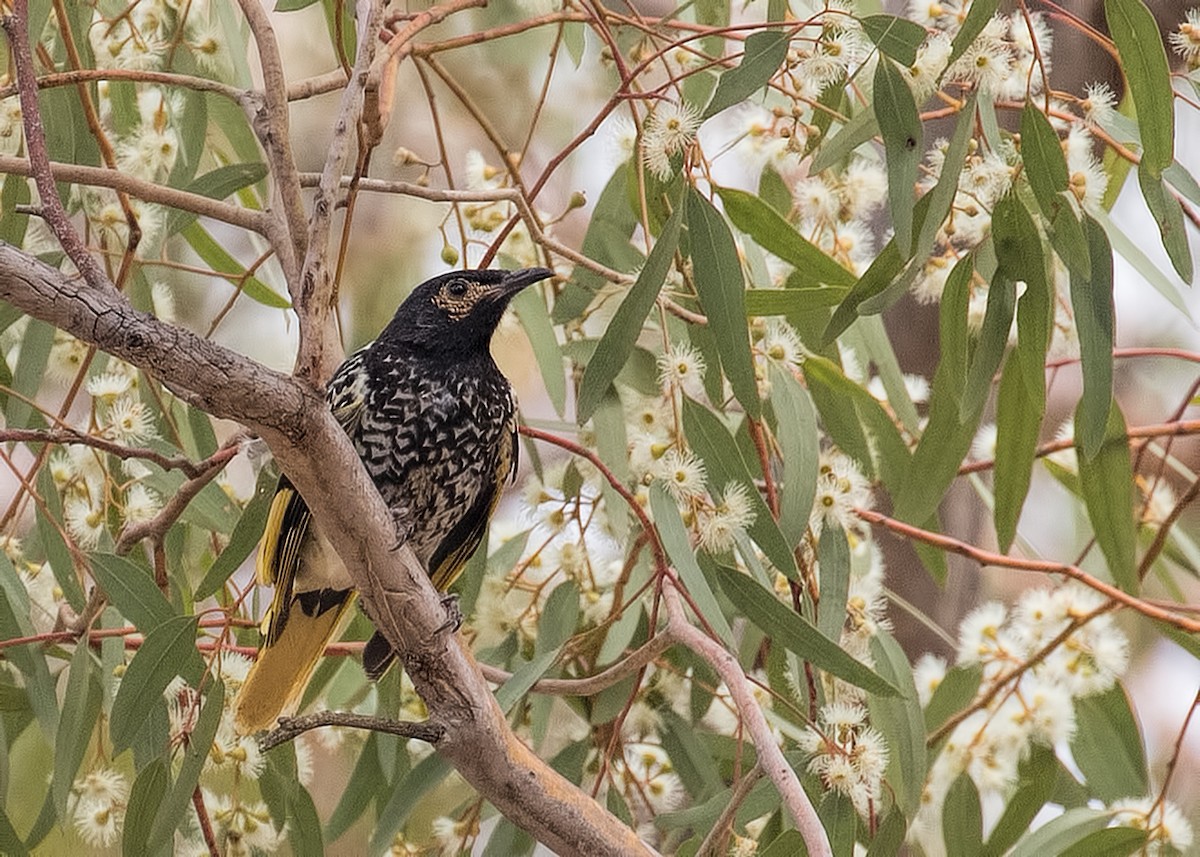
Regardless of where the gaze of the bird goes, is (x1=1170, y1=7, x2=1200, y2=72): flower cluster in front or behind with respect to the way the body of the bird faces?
in front

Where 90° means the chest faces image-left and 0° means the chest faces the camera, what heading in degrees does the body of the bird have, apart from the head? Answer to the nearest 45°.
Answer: approximately 315°
